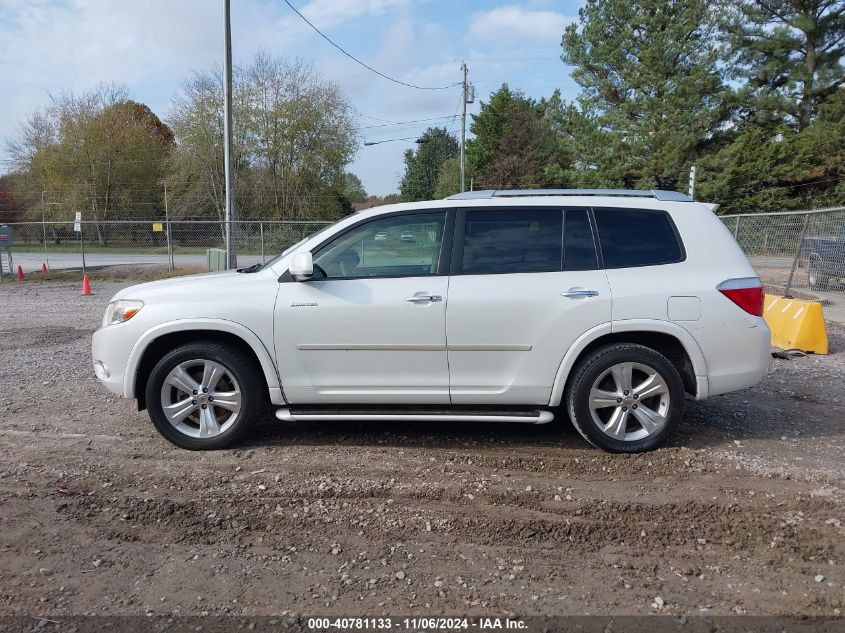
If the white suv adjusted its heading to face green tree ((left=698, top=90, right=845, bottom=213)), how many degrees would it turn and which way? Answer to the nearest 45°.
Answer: approximately 135° to its right

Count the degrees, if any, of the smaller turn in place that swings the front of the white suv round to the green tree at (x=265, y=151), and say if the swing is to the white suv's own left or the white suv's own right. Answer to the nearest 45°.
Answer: approximately 90° to the white suv's own right

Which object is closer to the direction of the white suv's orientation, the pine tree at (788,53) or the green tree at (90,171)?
the green tree

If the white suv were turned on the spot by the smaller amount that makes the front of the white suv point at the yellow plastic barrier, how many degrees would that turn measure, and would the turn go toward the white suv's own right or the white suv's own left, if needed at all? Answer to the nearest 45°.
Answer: approximately 135° to the white suv's own right

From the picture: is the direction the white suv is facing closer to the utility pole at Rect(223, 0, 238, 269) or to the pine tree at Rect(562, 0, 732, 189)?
the utility pole

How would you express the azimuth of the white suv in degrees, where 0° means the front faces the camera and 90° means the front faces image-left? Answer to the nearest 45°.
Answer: approximately 90°

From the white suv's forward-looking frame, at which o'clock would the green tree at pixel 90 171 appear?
The green tree is roughly at 2 o'clock from the white suv.

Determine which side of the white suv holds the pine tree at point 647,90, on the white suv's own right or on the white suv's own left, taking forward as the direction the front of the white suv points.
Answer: on the white suv's own right
